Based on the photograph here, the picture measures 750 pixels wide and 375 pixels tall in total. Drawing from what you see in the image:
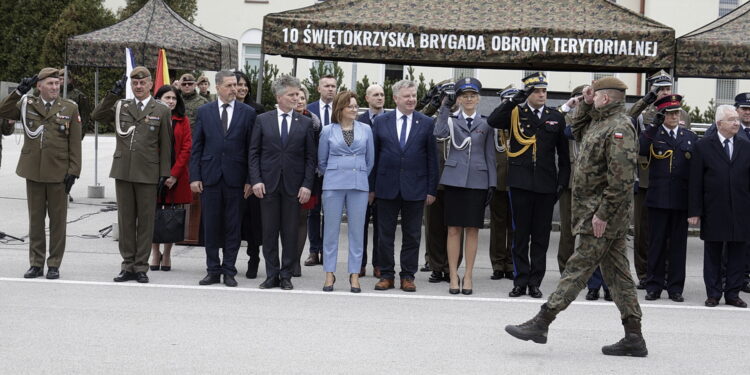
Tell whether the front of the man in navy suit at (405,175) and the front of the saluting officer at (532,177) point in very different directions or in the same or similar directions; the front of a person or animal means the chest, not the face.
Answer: same or similar directions

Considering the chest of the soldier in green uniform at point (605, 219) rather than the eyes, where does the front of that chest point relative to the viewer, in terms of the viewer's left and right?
facing to the left of the viewer

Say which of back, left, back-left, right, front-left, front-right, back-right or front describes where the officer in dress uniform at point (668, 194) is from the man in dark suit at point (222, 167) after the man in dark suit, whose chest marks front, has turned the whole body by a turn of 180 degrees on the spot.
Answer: right

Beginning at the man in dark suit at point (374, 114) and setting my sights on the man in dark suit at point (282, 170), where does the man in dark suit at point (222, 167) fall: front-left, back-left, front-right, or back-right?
front-right

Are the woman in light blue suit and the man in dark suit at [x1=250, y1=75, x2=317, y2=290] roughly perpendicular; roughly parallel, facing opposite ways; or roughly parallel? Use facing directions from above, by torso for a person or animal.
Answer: roughly parallel

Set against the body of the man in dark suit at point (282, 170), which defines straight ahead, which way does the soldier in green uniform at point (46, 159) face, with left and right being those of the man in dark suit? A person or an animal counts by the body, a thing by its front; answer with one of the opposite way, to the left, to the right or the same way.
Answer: the same way

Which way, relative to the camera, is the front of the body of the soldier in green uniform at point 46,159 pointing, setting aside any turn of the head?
toward the camera

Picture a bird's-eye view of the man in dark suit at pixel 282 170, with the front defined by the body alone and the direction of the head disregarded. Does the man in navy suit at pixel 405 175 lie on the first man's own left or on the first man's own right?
on the first man's own left

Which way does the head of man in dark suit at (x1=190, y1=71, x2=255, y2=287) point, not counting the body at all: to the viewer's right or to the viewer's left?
to the viewer's right

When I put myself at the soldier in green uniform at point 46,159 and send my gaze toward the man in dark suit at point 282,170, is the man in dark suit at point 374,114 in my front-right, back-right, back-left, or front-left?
front-left

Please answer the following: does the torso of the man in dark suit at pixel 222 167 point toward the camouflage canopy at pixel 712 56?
no

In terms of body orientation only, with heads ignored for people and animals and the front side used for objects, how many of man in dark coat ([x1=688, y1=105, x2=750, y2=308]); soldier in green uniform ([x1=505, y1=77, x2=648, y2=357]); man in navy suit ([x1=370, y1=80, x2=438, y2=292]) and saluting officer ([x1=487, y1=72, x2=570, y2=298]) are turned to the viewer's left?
1

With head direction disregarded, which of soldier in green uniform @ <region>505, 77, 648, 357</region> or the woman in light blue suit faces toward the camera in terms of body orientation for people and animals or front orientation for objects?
the woman in light blue suit

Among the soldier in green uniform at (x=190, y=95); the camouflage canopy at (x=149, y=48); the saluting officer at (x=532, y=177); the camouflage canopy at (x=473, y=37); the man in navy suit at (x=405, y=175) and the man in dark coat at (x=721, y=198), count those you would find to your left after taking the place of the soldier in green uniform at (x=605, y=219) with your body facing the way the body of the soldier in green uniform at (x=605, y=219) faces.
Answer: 0

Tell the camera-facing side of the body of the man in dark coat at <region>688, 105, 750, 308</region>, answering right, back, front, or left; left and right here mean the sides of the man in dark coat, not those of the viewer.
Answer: front

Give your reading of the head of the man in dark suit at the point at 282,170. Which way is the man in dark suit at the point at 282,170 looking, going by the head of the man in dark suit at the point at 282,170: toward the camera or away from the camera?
toward the camera

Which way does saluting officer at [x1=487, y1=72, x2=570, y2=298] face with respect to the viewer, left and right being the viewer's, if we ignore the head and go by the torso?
facing the viewer

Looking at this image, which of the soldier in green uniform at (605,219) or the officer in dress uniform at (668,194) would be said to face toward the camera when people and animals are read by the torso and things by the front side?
the officer in dress uniform
